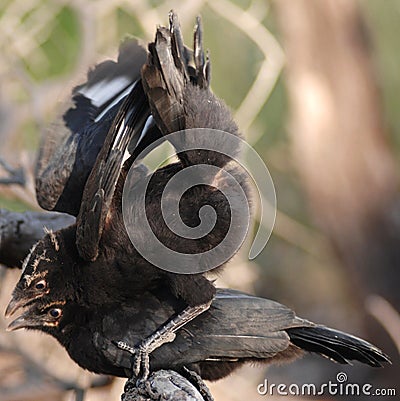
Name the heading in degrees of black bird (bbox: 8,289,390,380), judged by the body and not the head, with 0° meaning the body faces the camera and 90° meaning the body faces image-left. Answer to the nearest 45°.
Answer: approximately 90°
